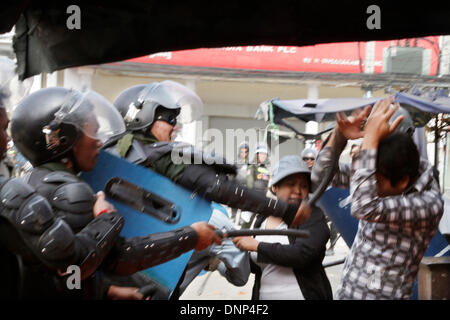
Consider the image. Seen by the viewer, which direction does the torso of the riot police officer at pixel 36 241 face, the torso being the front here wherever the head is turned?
to the viewer's right

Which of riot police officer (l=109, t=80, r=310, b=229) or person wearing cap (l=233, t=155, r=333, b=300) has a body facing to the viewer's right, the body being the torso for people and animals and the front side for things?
the riot police officer

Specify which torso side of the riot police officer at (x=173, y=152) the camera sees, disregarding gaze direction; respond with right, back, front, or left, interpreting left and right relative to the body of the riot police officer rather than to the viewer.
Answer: right

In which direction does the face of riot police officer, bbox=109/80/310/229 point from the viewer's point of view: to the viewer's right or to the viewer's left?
to the viewer's right

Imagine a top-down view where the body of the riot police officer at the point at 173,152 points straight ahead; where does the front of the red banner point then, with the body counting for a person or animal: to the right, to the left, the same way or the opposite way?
to the right

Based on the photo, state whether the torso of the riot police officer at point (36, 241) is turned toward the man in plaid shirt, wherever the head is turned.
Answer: yes

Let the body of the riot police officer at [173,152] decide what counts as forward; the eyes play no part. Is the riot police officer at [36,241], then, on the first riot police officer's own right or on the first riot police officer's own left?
on the first riot police officer's own right

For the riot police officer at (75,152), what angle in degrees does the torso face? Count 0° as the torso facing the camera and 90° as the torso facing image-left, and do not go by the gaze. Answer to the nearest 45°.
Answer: approximately 270°

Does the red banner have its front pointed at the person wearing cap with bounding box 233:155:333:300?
yes
